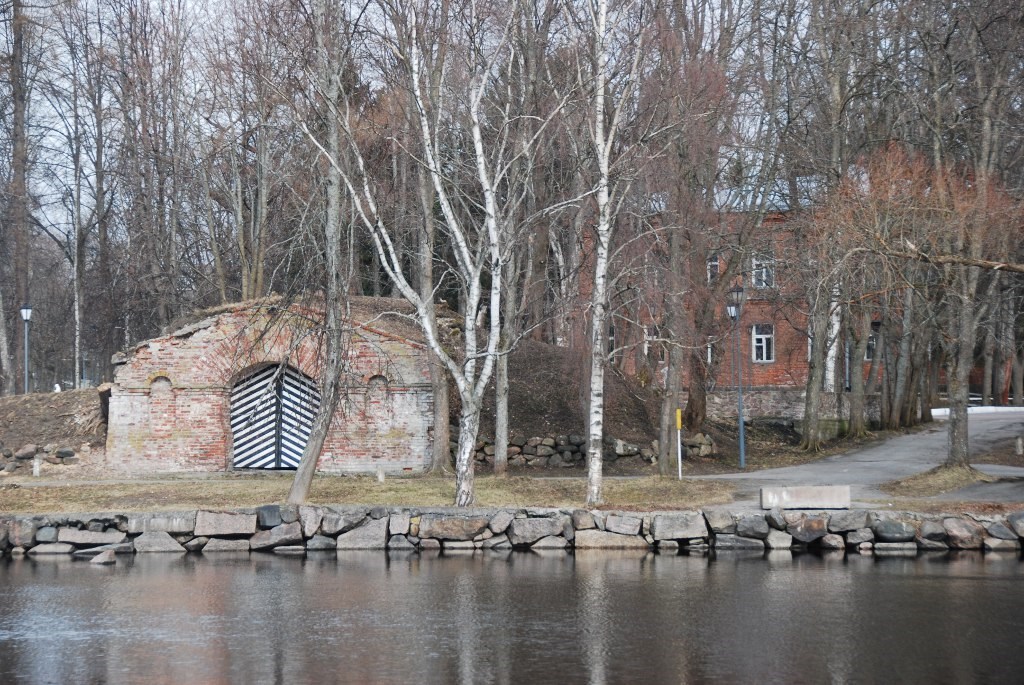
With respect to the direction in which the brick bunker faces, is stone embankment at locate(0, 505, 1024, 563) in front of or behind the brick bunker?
in front

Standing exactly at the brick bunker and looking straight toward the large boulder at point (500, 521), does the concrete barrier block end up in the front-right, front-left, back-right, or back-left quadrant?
front-left

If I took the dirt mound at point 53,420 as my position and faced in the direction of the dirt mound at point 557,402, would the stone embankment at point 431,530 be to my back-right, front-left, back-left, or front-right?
front-right

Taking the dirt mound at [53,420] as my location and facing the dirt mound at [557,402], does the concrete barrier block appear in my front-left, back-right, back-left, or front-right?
front-right

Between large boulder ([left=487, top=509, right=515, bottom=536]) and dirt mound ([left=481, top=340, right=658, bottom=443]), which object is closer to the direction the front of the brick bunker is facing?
the large boulder

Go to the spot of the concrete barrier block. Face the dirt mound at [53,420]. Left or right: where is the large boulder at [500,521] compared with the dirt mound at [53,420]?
left

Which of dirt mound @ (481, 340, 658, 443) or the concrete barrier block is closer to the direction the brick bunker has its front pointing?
the concrete barrier block

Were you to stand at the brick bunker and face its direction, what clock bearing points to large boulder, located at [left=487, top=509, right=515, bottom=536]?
The large boulder is roughly at 11 o'clock from the brick bunker.

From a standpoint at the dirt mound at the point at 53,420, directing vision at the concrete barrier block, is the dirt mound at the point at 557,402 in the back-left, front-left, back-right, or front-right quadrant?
front-left

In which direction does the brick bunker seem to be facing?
toward the camera

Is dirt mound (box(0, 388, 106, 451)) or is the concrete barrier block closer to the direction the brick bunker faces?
the concrete barrier block

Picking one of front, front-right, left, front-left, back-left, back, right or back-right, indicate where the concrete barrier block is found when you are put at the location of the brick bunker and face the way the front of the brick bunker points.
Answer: front-left

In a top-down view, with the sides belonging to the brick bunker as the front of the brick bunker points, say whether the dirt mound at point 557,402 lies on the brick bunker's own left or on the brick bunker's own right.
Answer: on the brick bunker's own left

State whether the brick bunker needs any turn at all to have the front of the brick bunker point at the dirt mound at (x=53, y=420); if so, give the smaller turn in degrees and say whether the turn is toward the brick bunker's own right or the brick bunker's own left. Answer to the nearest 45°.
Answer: approximately 135° to the brick bunker's own right

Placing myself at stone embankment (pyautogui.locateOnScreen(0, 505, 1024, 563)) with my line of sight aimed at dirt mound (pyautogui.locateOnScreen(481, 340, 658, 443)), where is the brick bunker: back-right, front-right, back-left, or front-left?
front-left
